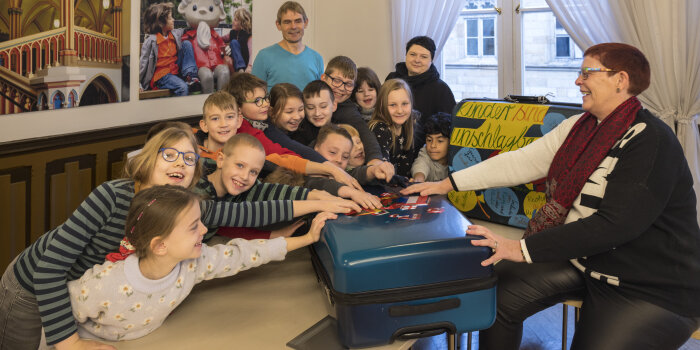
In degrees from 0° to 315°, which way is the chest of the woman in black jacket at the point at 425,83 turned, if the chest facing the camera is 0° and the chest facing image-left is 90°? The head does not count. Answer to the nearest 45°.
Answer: approximately 45°

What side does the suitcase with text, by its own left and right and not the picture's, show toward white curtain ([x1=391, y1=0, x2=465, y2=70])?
back

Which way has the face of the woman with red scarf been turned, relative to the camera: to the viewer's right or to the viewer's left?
to the viewer's left

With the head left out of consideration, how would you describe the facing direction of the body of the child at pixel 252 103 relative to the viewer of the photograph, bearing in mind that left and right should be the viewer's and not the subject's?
facing the viewer and to the right of the viewer

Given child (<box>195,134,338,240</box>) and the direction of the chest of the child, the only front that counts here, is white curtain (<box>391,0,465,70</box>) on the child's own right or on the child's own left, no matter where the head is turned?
on the child's own left

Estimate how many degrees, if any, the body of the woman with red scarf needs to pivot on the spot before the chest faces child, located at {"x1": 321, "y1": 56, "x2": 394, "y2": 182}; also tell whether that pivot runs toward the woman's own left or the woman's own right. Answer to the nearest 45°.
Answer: approximately 45° to the woman's own right
